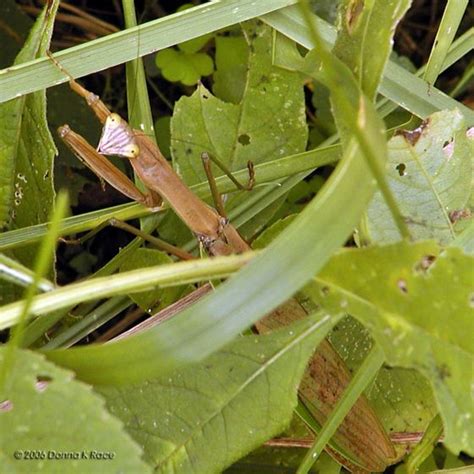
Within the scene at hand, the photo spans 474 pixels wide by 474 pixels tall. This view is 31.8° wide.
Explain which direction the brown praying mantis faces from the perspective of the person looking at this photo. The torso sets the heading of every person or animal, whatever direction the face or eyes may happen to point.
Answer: facing away from the viewer and to the left of the viewer
